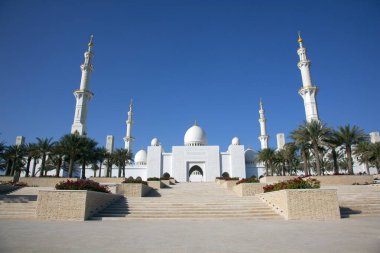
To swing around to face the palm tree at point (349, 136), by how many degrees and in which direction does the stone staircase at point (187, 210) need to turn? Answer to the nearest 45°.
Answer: approximately 135° to its left

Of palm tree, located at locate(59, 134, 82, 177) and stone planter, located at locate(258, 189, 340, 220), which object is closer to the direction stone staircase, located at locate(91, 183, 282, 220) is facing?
the stone planter

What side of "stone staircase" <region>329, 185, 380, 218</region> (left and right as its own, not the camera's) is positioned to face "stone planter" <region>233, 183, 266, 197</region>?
right

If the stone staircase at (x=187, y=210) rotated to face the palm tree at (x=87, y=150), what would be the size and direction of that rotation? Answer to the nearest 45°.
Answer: approximately 135° to its right

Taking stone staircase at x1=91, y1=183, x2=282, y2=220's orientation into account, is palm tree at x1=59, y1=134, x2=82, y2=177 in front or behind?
behind

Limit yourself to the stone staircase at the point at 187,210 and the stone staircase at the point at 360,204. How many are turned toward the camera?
2

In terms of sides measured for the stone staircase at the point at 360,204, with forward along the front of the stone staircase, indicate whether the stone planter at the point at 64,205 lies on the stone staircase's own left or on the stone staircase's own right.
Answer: on the stone staircase's own right

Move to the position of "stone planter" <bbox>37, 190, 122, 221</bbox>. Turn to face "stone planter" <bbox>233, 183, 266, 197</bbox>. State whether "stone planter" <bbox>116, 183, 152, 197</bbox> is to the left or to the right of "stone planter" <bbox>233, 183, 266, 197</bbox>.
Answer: left

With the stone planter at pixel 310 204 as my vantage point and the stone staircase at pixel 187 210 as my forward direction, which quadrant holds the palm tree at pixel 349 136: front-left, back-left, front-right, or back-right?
back-right

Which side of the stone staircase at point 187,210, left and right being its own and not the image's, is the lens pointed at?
front

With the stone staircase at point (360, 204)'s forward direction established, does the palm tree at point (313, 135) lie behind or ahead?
behind

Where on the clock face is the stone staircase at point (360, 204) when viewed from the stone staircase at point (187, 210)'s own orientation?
the stone staircase at point (360, 204) is roughly at 9 o'clock from the stone staircase at point (187, 210).
